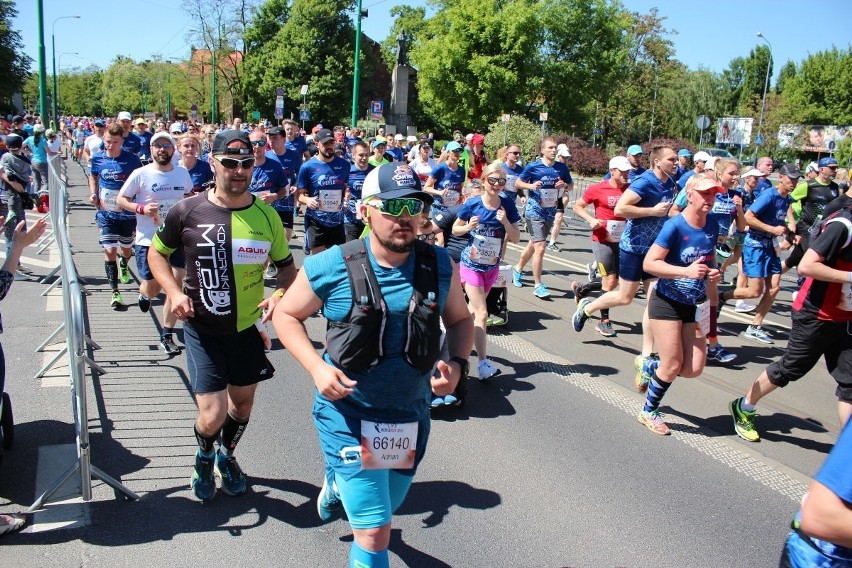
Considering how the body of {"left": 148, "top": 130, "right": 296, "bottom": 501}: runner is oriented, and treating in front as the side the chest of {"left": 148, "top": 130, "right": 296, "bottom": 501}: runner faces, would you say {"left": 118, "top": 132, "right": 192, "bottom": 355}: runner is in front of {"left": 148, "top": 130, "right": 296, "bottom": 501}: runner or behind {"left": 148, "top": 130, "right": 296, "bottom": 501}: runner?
behind

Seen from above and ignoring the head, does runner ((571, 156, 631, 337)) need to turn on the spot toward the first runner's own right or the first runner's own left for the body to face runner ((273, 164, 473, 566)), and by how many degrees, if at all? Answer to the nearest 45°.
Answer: approximately 45° to the first runner's own right

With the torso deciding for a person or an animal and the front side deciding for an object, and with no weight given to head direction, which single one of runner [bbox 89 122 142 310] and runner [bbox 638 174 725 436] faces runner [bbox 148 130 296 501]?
runner [bbox 89 122 142 310]

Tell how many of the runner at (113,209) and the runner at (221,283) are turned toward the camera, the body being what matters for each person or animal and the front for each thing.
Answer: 2

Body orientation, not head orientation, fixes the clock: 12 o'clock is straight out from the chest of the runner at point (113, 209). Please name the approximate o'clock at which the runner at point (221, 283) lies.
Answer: the runner at point (221, 283) is roughly at 12 o'clock from the runner at point (113, 209).

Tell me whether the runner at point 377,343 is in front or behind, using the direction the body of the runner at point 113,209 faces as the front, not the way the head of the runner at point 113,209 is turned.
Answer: in front

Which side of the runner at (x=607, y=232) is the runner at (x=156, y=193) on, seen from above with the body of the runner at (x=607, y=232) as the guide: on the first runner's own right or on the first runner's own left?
on the first runner's own right
